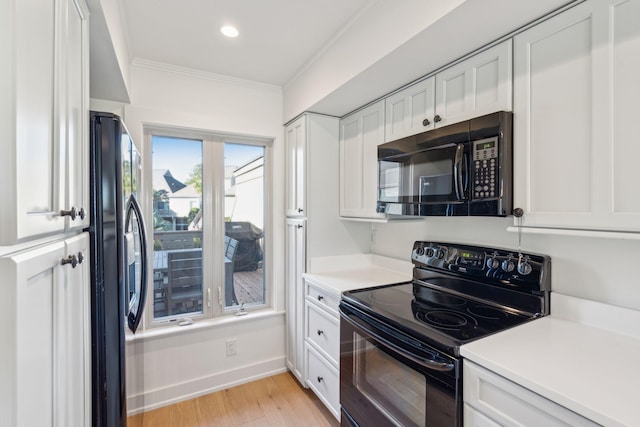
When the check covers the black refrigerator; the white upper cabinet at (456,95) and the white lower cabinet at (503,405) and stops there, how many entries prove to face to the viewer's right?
1

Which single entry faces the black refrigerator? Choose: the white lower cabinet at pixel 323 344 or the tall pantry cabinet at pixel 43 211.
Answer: the white lower cabinet

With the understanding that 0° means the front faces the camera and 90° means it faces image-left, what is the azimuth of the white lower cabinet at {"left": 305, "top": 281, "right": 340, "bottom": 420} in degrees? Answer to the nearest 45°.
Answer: approximately 45°

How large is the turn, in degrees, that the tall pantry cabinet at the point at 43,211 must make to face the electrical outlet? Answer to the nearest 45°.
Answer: approximately 90° to its left

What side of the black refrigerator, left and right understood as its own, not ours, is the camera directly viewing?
right

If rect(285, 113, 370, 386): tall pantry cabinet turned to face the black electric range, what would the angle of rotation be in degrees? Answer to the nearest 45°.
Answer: approximately 90° to its left

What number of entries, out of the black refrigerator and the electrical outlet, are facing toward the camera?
1
